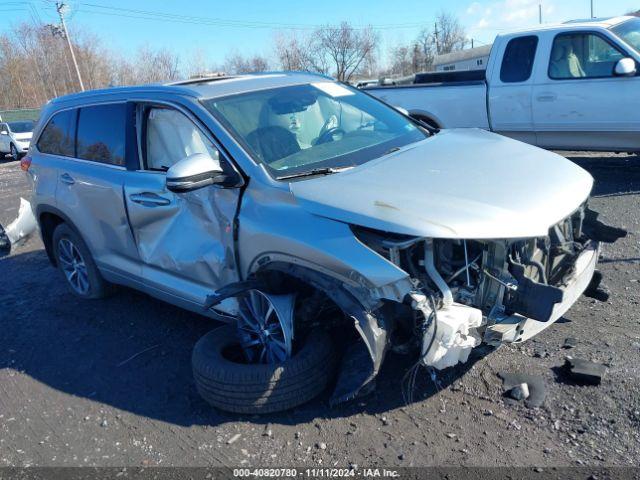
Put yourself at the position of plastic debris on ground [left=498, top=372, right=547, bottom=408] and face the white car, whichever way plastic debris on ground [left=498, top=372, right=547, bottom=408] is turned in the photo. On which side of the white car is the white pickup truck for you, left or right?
right

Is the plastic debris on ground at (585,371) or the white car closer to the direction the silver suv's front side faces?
the plastic debris on ground

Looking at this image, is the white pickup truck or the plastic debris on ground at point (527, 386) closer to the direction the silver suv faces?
the plastic debris on ground

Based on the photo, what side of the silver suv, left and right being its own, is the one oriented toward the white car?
back

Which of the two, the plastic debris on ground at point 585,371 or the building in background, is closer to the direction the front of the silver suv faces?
the plastic debris on ground

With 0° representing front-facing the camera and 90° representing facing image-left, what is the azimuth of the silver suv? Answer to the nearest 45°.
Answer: approximately 315°

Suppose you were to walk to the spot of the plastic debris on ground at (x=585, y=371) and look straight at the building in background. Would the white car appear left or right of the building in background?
left

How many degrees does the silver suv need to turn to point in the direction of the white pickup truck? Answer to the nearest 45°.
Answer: approximately 90° to its left

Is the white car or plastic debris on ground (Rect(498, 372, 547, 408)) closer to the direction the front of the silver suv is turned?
the plastic debris on ground

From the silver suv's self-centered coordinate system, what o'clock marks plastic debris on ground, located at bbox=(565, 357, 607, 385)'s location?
The plastic debris on ground is roughly at 11 o'clock from the silver suv.

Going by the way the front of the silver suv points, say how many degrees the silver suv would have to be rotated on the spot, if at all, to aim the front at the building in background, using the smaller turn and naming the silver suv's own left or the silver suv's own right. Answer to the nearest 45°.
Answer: approximately 135° to the silver suv's own left

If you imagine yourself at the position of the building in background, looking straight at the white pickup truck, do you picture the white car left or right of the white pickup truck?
right

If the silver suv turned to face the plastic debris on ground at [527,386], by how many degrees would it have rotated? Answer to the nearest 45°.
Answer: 0° — it already faces it
